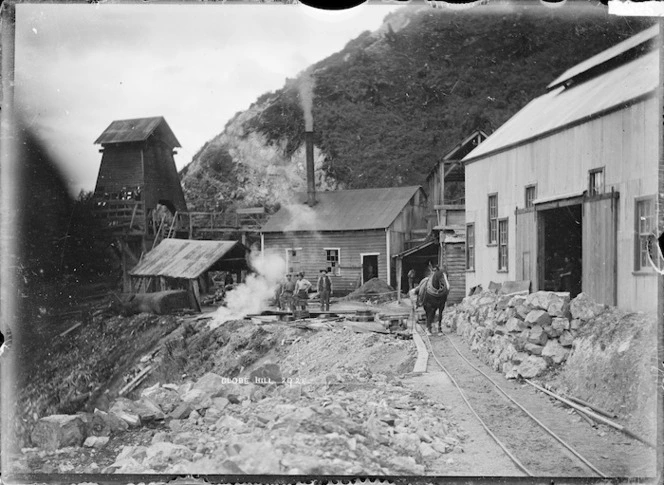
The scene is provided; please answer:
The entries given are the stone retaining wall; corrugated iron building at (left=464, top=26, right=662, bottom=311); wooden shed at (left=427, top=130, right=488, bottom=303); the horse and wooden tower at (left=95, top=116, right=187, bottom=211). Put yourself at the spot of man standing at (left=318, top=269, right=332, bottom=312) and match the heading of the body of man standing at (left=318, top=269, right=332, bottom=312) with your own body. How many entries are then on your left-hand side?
4

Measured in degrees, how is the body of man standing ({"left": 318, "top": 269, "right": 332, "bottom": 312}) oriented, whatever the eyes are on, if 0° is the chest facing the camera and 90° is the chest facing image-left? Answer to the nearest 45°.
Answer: approximately 0°

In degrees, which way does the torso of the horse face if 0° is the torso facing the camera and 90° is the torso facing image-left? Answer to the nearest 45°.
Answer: approximately 0°

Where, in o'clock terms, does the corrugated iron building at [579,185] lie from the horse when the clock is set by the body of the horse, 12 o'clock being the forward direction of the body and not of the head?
The corrugated iron building is roughly at 9 o'clock from the horse.

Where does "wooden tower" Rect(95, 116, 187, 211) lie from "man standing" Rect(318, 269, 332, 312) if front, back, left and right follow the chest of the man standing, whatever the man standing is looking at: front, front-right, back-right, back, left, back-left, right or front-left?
right

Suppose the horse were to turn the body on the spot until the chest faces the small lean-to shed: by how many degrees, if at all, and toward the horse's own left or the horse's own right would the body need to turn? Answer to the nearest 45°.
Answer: approximately 90° to the horse's own right

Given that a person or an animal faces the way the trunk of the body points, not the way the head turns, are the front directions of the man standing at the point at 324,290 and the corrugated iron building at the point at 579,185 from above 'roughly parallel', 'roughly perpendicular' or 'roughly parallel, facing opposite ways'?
roughly perpendicular

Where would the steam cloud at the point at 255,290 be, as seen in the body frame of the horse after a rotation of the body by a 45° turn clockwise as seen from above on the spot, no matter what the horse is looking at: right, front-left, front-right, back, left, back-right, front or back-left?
front-right

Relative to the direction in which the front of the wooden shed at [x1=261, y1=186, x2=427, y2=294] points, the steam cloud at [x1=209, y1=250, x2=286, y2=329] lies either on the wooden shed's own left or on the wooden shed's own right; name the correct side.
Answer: on the wooden shed's own right
